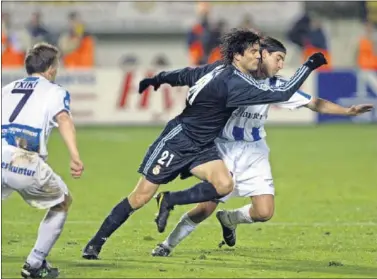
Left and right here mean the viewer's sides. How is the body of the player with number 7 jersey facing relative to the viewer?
facing away from the viewer and to the right of the viewer

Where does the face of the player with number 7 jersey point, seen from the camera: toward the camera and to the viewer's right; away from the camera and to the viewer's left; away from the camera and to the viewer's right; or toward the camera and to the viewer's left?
away from the camera and to the viewer's right
